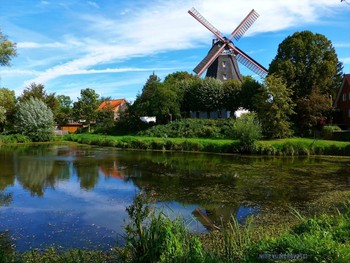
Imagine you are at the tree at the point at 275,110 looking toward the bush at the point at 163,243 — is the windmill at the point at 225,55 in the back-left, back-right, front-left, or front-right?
back-right

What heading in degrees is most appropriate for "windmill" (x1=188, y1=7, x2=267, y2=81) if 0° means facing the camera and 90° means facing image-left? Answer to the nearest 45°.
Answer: approximately 0°

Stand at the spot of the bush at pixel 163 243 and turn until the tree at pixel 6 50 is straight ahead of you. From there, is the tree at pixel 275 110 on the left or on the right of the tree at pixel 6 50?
right

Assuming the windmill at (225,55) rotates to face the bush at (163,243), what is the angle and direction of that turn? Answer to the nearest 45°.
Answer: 0° — it already faces it

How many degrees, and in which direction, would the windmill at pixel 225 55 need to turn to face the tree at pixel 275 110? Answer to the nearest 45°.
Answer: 0° — it already faces it

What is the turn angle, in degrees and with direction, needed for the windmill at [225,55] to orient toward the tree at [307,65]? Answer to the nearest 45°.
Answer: approximately 45° to its left

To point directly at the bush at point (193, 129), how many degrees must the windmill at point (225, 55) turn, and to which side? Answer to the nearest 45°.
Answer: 0° — it already faces it

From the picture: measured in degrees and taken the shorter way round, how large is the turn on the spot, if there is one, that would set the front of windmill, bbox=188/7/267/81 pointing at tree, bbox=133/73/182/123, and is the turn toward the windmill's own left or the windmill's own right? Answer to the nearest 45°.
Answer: approximately 45° to the windmill's own right

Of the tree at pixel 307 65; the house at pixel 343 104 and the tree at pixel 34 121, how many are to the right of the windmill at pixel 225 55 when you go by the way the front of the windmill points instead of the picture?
1

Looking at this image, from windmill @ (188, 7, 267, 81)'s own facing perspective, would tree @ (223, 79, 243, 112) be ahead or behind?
ahead

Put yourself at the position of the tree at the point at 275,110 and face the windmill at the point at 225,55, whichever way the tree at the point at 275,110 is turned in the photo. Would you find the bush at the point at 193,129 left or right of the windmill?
left

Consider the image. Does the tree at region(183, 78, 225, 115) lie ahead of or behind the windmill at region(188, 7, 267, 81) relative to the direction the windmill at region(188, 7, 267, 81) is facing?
ahead

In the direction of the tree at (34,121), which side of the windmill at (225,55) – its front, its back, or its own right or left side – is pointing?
right
